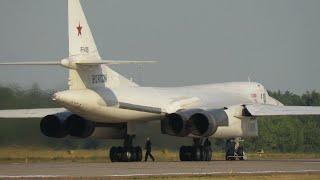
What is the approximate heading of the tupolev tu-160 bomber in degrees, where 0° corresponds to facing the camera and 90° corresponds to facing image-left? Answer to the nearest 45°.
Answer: approximately 225°
